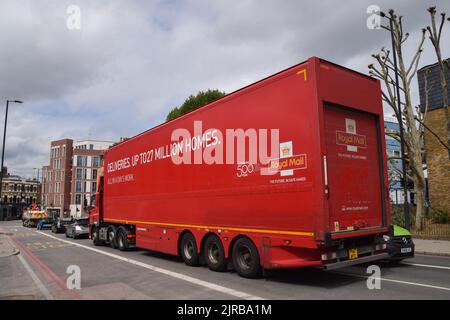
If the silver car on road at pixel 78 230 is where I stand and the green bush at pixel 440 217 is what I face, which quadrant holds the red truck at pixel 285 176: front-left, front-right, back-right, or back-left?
front-right

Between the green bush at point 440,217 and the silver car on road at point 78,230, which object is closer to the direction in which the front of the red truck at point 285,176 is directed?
the silver car on road

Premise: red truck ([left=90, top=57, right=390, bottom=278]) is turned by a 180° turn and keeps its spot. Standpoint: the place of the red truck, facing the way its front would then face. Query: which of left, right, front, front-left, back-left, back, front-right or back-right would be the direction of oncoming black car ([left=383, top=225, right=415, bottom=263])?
left

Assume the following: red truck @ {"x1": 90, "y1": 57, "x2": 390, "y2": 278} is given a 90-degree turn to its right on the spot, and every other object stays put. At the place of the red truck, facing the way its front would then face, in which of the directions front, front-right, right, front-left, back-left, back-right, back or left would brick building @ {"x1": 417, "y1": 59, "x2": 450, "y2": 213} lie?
front

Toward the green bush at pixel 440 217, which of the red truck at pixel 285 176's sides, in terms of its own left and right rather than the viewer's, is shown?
right

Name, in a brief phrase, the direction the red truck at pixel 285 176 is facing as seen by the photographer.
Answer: facing away from the viewer and to the left of the viewer

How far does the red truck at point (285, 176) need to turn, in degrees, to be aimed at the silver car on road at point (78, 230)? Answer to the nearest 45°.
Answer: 0° — it already faces it

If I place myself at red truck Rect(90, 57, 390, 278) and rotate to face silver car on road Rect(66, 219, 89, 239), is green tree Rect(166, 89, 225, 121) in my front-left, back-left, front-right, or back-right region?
front-right

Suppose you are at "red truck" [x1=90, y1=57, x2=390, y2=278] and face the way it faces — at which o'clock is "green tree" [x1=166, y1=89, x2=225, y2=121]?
The green tree is roughly at 1 o'clock from the red truck.

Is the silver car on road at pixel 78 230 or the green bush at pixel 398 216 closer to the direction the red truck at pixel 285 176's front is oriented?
the silver car on road
